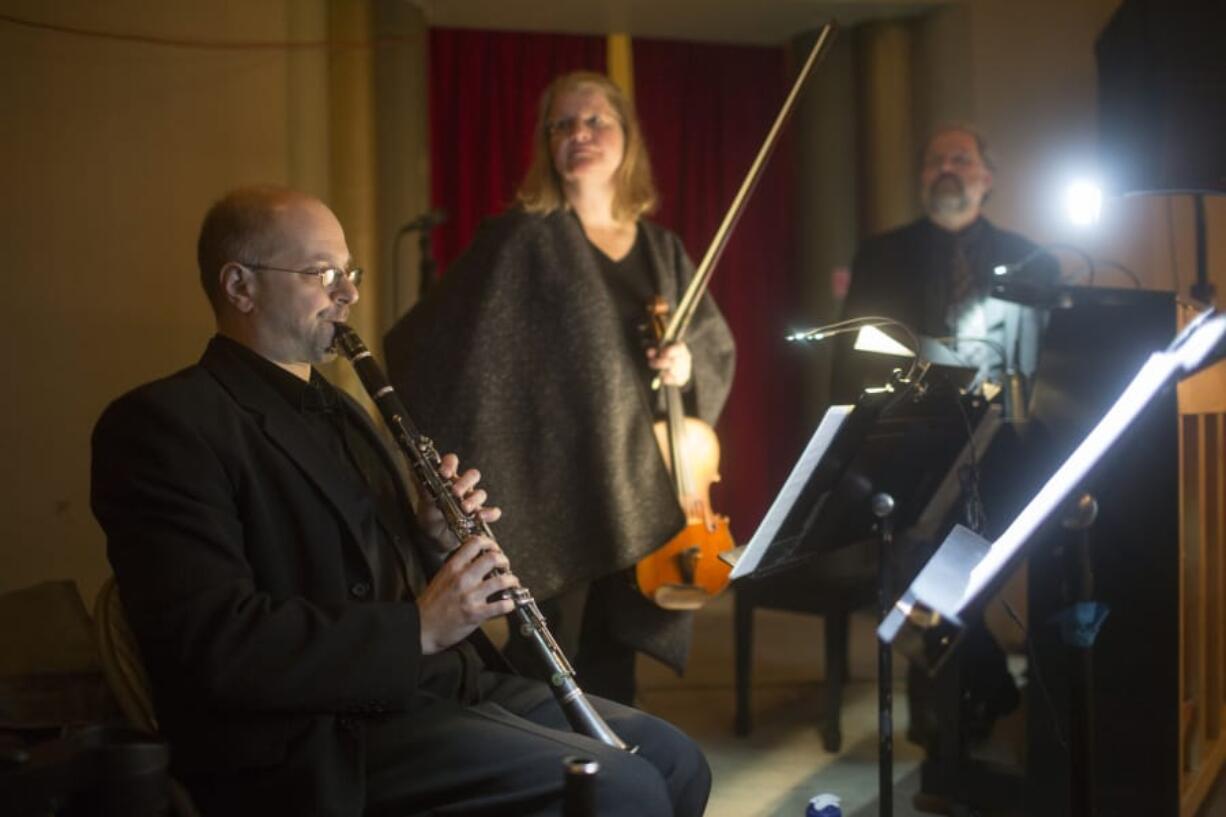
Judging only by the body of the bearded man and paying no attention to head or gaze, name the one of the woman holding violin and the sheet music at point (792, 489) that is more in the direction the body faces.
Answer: the sheet music

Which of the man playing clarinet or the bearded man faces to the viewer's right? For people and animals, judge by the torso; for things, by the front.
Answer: the man playing clarinet

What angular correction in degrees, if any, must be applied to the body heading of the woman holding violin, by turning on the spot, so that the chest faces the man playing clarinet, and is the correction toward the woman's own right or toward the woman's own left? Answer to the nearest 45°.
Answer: approximately 45° to the woman's own right

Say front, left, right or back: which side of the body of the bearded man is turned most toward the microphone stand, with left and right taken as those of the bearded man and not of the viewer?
right

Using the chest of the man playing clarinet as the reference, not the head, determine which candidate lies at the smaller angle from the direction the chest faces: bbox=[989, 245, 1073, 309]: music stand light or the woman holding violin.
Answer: the music stand light

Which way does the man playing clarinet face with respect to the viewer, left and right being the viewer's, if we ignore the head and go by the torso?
facing to the right of the viewer

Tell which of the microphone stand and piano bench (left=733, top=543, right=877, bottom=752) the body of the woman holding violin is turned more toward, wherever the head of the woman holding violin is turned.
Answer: the piano bench

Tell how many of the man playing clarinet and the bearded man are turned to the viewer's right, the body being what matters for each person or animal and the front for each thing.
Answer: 1

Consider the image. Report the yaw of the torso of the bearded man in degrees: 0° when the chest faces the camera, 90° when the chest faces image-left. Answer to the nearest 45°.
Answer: approximately 0°

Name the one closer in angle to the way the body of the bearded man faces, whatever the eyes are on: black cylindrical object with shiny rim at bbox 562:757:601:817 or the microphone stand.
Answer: the black cylindrical object with shiny rim
